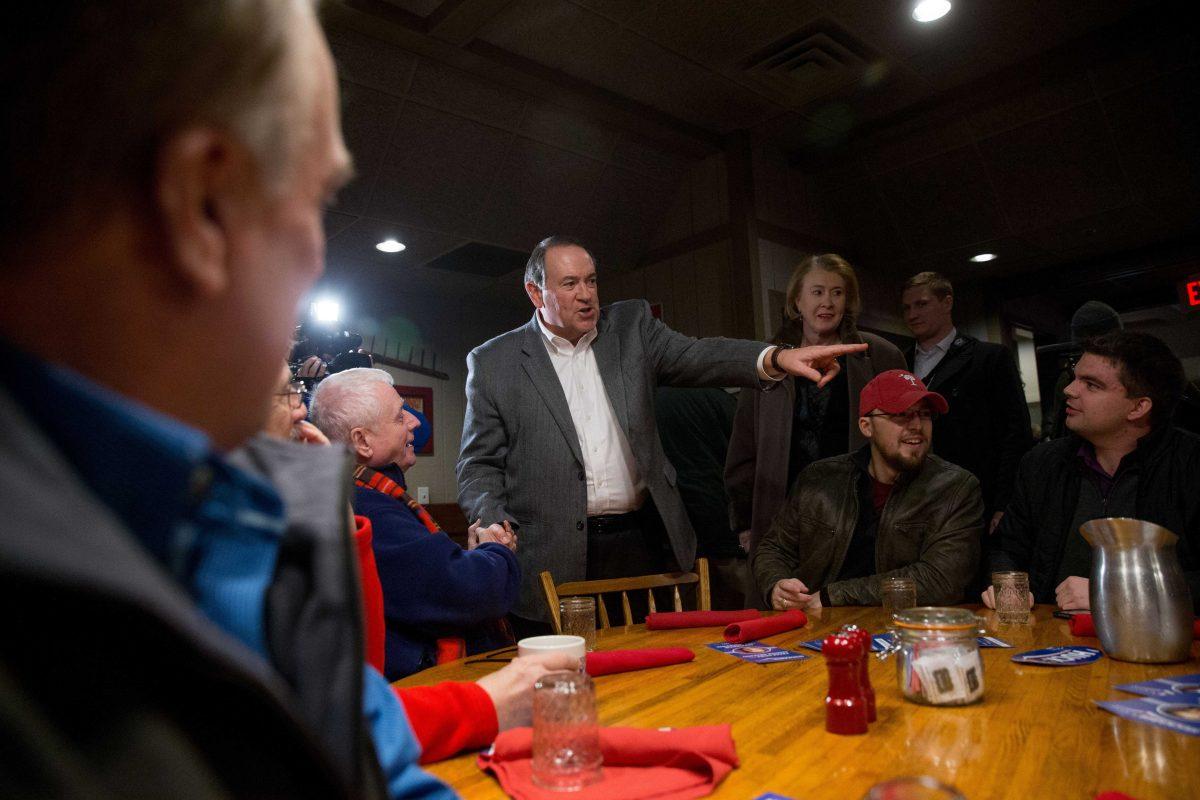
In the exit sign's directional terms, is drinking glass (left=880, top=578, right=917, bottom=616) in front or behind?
in front

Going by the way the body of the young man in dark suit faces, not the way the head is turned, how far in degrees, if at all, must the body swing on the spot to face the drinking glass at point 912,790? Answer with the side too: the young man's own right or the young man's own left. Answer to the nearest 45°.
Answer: approximately 45° to the young man's own left

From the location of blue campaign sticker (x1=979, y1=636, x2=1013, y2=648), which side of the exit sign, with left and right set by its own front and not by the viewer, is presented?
front

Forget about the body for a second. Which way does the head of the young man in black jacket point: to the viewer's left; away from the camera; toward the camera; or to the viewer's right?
to the viewer's left

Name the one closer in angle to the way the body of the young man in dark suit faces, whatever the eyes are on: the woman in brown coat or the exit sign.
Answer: the woman in brown coat

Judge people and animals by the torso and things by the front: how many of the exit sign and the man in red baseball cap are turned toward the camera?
2

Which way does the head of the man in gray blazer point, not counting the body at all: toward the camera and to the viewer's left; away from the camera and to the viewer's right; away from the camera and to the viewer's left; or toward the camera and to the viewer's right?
toward the camera and to the viewer's right

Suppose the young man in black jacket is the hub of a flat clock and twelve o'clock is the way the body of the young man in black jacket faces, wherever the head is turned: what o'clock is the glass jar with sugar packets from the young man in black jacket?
The glass jar with sugar packets is roughly at 11 o'clock from the young man in black jacket.

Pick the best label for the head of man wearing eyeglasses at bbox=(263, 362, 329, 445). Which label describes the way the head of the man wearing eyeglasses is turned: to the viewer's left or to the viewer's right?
to the viewer's right

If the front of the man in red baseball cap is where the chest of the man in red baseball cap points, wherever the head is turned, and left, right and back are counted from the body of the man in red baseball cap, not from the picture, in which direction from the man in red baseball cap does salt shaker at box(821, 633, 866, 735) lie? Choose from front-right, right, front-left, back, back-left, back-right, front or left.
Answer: front

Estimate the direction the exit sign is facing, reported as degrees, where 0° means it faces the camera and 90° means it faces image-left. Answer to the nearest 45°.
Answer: approximately 0°

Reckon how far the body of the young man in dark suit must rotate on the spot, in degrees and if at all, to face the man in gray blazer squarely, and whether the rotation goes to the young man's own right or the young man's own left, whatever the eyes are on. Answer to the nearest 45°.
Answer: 0° — they already face them

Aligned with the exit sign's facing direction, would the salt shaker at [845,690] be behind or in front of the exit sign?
in front

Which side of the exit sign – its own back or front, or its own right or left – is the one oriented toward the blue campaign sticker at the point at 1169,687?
front

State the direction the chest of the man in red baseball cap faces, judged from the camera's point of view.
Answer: toward the camera

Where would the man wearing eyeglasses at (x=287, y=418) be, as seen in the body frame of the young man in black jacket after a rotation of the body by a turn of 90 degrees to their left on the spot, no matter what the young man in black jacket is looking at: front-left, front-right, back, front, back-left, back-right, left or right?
right

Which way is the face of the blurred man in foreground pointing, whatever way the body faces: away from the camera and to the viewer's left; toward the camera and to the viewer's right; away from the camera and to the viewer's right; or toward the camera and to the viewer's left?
away from the camera and to the viewer's right
